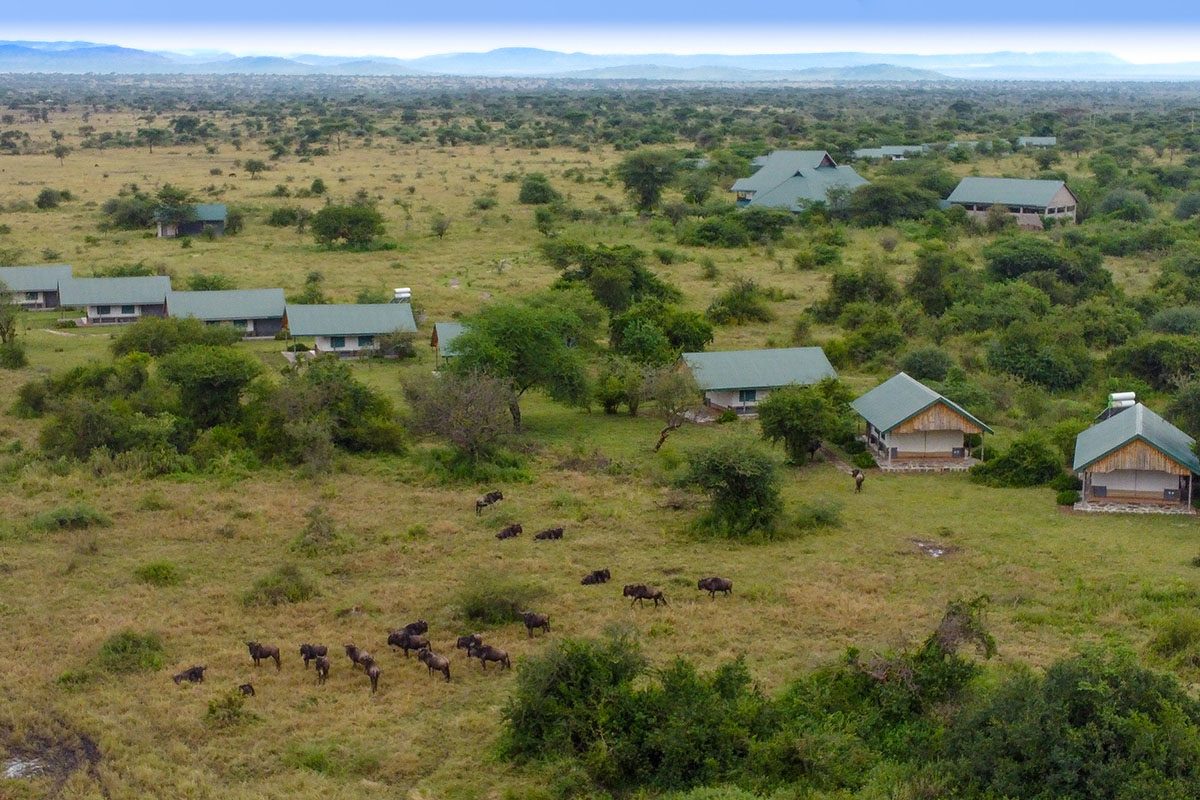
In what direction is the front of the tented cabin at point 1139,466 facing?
toward the camera

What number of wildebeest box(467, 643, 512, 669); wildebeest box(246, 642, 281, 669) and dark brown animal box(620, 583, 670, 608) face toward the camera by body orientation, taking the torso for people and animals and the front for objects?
0

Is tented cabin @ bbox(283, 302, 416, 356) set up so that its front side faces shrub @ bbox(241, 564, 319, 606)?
yes

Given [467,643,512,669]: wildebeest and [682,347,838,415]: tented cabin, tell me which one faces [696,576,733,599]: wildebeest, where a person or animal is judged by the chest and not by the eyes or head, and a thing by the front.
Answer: the tented cabin

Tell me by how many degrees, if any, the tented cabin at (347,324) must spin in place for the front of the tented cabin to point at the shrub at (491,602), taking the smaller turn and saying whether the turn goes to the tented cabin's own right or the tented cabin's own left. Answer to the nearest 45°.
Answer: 0° — it already faces it

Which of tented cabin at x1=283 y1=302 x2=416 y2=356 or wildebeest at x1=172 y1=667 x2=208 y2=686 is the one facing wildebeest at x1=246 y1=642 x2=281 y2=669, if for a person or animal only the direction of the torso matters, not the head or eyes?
the tented cabin

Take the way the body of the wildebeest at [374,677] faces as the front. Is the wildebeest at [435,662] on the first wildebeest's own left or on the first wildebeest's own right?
on the first wildebeest's own left

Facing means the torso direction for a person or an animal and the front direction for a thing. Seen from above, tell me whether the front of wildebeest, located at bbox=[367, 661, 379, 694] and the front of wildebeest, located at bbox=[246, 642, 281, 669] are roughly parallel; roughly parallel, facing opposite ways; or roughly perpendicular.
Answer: roughly perpendicular

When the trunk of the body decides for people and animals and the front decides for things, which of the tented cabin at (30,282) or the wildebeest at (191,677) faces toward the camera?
the tented cabin

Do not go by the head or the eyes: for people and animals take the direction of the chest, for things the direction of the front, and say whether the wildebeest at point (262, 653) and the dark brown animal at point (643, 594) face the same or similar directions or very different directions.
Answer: same or similar directions

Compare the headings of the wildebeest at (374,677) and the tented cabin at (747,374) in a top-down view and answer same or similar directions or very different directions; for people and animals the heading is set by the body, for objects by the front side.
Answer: same or similar directions

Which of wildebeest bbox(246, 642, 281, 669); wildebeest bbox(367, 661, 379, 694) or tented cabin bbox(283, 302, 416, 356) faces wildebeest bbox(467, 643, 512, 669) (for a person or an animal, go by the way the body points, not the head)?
the tented cabin

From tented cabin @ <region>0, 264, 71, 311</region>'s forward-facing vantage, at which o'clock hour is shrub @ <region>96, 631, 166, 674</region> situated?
The shrub is roughly at 12 o'clock from the tented cabin.

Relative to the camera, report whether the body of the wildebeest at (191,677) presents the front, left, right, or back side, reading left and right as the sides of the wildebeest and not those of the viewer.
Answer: left

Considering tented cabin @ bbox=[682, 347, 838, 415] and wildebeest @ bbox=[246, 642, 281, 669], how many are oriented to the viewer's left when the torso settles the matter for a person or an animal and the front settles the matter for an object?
1
